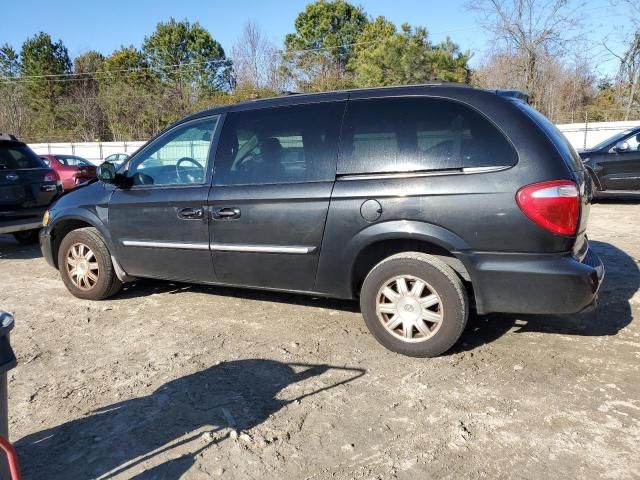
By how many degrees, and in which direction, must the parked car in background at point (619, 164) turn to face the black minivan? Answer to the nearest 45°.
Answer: approximately 90° to its left

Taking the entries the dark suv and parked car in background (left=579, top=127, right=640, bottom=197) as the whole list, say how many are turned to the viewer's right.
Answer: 0

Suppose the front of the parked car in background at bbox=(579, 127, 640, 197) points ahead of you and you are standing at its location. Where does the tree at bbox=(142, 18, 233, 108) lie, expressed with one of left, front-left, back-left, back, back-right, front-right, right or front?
front-right

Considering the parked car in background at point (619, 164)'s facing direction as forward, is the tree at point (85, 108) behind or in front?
in front

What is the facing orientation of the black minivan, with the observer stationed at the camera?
facing away from the viewer and to the left of the viewer

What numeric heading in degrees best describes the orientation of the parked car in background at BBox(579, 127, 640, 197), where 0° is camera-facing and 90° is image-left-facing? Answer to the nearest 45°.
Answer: approximately 90°

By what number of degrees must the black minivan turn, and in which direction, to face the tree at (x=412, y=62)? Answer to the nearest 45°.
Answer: approximately 45° to its right

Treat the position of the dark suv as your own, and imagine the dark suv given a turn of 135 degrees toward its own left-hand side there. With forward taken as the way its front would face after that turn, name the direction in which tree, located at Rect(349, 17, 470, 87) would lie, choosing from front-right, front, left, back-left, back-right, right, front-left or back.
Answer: back-left

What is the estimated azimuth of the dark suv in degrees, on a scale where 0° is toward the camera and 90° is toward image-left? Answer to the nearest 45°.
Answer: approximately 135°

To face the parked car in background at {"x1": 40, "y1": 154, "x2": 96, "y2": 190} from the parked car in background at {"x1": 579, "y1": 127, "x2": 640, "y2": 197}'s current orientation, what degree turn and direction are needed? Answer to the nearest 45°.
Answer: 0° — it already faces it
